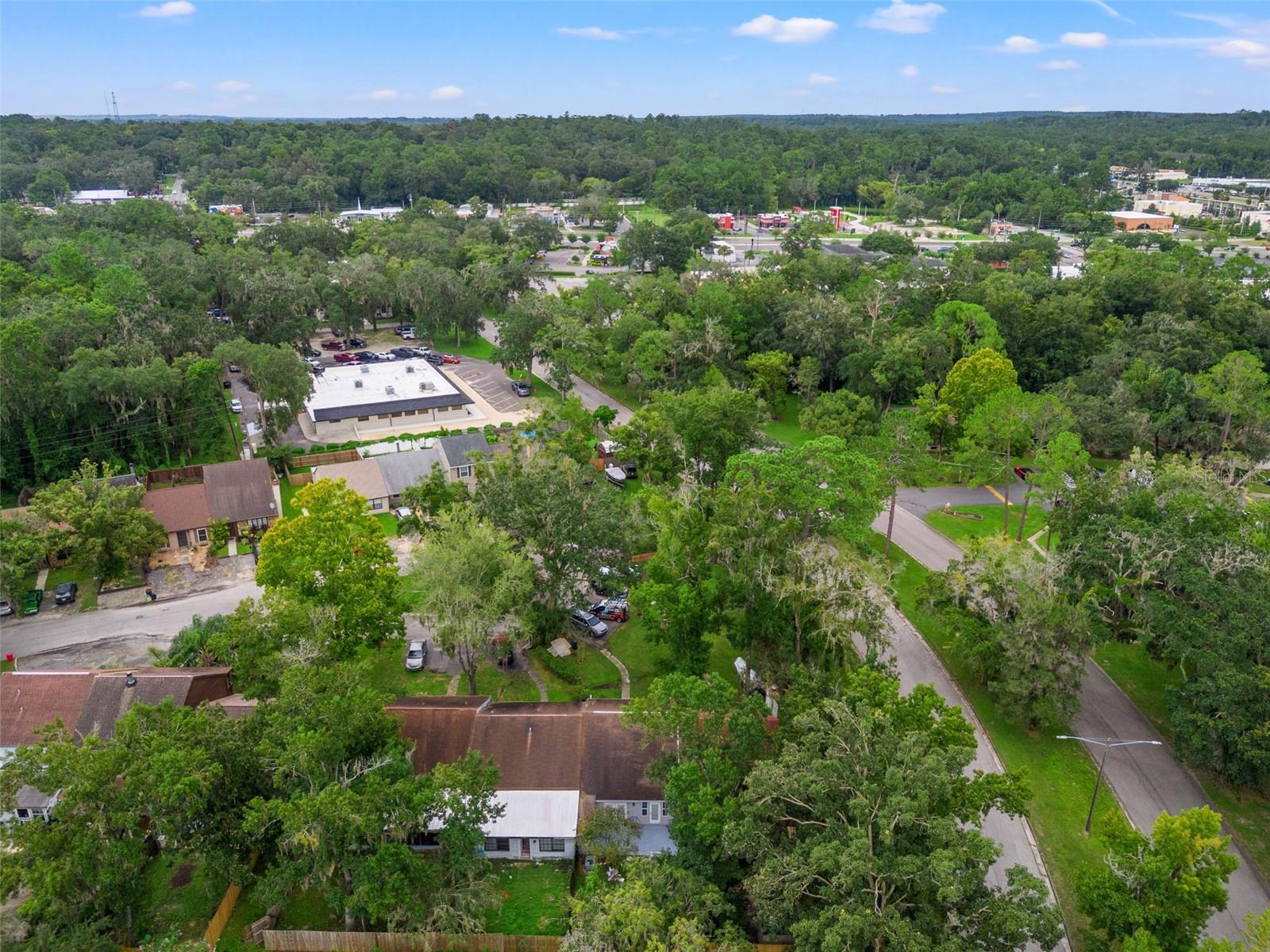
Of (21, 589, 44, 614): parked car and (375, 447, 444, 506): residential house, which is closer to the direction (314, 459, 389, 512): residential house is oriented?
the parked car

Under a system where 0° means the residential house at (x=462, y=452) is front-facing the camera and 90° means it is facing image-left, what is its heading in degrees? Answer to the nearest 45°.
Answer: approximately 0°

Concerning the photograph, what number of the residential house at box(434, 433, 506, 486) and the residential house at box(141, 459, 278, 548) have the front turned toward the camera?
2

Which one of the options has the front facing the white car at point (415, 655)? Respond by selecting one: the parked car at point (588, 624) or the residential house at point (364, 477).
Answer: the residential house

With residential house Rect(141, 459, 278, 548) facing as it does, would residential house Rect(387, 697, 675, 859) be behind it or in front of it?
in front

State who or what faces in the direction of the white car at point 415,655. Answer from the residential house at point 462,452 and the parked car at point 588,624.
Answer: the residential house

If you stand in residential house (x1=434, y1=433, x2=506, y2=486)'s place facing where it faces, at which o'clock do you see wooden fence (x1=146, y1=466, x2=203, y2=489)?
The wooden fence is roughly at 3 o'clock from the residential house.

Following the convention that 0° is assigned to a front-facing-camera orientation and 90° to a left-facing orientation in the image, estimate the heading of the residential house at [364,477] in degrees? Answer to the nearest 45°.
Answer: approximately 0°

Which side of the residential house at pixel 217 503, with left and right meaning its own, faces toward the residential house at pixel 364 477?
left
